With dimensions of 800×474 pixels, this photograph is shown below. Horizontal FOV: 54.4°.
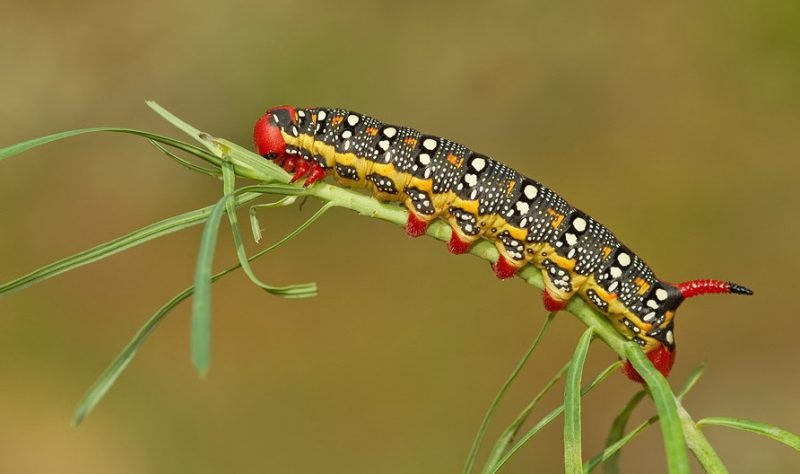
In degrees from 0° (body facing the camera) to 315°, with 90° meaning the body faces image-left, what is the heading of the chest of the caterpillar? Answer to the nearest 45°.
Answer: approximately 90°
